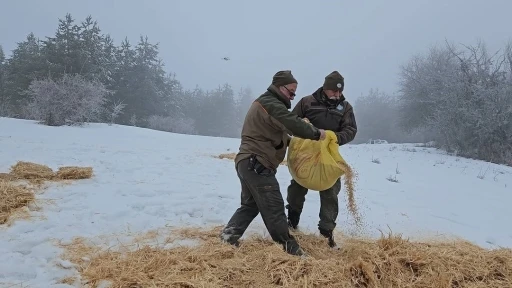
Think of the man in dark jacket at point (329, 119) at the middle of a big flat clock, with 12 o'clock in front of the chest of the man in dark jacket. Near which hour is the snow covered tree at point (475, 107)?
The snow covered tree is roughly at 7 o'clock from the man in dark jacket.

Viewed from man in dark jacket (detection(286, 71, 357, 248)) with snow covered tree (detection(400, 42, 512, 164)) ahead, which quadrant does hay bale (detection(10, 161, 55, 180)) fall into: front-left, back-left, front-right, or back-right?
front-left

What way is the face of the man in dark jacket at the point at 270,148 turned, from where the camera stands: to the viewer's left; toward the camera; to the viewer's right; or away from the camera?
to the viewer's right

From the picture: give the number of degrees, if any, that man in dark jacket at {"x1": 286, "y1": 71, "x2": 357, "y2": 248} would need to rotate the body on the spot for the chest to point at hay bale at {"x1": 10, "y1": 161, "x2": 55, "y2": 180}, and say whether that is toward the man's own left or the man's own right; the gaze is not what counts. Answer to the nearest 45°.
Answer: approximately 90° to the man's own right

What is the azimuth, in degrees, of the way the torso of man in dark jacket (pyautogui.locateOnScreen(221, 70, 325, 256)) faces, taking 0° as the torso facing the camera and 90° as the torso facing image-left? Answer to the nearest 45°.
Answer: approximately 270°

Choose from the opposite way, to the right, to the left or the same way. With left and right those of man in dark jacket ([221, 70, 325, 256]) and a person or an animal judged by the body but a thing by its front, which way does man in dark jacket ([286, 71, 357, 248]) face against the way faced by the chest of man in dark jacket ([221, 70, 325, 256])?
to the right

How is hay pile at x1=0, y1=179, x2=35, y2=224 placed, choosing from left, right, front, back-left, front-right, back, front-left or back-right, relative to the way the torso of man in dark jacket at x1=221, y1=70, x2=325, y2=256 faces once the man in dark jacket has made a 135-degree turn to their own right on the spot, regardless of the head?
front-right

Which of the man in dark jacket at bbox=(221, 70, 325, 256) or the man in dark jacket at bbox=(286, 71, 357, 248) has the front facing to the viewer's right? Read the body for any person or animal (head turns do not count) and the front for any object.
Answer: the man in dark jacket at bbox=(221, 70, 325, 256)

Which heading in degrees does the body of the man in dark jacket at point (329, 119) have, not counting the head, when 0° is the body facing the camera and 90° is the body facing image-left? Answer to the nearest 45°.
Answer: approximately 0°

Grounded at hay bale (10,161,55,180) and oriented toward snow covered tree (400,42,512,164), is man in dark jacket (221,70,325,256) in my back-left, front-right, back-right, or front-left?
front-right

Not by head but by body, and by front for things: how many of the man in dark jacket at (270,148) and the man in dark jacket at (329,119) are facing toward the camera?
1

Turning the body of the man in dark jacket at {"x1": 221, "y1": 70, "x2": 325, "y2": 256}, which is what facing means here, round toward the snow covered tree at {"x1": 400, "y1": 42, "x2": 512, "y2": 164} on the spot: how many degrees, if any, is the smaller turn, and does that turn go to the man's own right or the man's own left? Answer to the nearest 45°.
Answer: approximately 45° to the man's own left

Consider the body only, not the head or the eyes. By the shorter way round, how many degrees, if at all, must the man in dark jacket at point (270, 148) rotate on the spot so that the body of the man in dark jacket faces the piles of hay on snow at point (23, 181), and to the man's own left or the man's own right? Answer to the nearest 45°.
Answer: approximately 180°

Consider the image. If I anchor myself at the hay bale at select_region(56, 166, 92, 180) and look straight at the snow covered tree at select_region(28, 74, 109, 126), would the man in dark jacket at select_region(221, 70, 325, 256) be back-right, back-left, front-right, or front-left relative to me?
back-right
